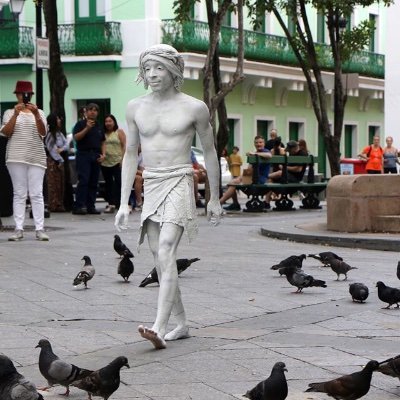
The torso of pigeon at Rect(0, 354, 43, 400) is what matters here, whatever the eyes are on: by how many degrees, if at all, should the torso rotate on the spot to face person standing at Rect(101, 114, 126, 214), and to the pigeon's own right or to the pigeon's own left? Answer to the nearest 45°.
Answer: approximately 90° to the pigeon's own right

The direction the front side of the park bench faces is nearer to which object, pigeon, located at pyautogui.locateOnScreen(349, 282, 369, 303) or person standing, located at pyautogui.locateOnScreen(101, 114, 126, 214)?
the pigeon

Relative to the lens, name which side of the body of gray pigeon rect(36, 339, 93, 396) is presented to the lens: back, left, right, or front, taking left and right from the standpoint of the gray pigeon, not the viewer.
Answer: left

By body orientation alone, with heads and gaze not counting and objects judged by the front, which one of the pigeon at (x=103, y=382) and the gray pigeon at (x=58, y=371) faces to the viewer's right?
the pigeon

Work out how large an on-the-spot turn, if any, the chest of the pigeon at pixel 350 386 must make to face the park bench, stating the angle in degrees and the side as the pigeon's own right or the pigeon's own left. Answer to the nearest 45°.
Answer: approximately 90° to the pigeon's own left

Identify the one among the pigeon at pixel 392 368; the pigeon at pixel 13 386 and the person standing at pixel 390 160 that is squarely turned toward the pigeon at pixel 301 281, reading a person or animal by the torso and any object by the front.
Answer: the person standing

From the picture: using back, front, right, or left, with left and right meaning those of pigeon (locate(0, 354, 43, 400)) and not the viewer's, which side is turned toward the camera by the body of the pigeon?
left

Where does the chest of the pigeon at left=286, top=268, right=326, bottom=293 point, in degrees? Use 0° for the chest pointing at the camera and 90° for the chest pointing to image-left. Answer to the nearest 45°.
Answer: approximately 90°
